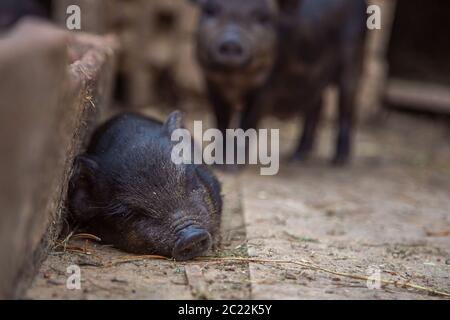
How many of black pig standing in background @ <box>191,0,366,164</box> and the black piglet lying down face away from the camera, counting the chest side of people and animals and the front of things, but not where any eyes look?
0

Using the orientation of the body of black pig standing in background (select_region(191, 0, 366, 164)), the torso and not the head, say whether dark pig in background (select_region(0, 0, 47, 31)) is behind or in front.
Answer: in front

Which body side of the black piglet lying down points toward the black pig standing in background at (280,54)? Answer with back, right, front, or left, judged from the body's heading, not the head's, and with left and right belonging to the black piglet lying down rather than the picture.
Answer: back

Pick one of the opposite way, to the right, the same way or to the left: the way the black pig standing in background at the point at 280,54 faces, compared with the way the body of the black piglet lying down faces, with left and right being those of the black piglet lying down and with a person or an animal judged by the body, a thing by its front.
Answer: to the right

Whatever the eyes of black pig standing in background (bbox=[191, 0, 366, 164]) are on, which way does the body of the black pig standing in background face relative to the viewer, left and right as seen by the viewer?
facing the viewer and to the left of the viewer

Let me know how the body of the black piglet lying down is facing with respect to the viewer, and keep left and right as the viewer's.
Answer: facing the viewer and to the right of the viewer

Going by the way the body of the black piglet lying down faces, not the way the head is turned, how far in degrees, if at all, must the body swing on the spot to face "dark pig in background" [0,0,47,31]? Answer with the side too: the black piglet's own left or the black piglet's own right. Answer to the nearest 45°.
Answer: approximately 135° to the black piglet's own left

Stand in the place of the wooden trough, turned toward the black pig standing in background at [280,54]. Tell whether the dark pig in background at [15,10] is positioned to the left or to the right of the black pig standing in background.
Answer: left

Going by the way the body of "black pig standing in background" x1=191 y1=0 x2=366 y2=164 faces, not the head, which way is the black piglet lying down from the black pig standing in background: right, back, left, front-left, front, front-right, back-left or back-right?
front-left

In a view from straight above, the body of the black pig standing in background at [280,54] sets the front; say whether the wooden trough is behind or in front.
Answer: in front
